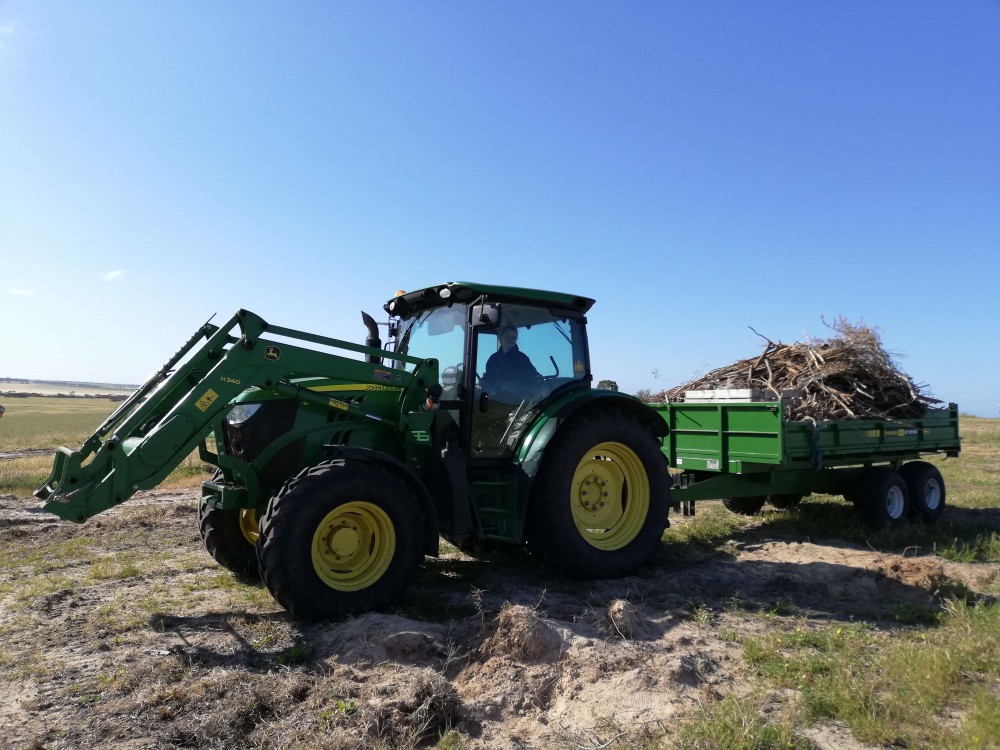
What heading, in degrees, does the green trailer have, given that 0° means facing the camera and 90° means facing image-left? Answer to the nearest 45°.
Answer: approximately 45°

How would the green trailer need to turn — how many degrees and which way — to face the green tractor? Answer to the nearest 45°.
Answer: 0° — it already faces it

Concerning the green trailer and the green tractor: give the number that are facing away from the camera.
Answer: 0

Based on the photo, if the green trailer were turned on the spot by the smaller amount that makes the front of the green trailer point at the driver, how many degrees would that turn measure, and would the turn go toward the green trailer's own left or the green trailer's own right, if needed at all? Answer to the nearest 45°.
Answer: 0° — it already faces them

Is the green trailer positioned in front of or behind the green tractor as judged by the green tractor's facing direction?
behind

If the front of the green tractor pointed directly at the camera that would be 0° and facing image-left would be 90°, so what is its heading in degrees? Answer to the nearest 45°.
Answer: approximately 45°

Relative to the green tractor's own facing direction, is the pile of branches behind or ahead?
behind
